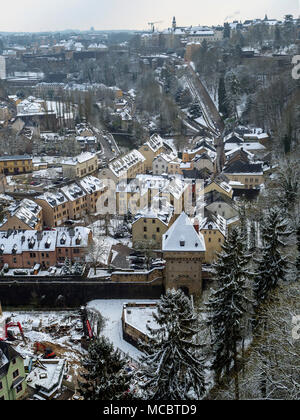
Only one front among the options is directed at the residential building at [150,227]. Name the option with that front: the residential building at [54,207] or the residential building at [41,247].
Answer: the residential building at [54,207]

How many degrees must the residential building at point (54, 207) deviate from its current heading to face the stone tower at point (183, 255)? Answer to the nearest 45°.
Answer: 0° — it already faces it

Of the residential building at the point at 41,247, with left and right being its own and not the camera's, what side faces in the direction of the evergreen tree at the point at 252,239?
left

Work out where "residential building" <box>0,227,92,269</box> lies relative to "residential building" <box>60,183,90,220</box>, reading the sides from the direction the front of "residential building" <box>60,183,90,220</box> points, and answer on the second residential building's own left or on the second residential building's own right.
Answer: on the second residential building's own right

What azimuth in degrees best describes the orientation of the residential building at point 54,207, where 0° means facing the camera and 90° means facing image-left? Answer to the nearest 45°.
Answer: approximately 315°

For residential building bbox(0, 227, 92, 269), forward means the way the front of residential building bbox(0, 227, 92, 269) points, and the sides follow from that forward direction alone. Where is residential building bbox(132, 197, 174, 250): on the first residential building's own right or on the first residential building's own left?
on the first residential building's own left

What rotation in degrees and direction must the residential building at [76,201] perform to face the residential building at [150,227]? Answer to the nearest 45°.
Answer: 0° — it already faces it

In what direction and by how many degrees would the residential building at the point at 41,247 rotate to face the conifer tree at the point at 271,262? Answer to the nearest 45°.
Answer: approximately 45° to its left

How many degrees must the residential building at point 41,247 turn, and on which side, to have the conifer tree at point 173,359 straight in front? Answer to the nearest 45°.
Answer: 0° — it already faces it
